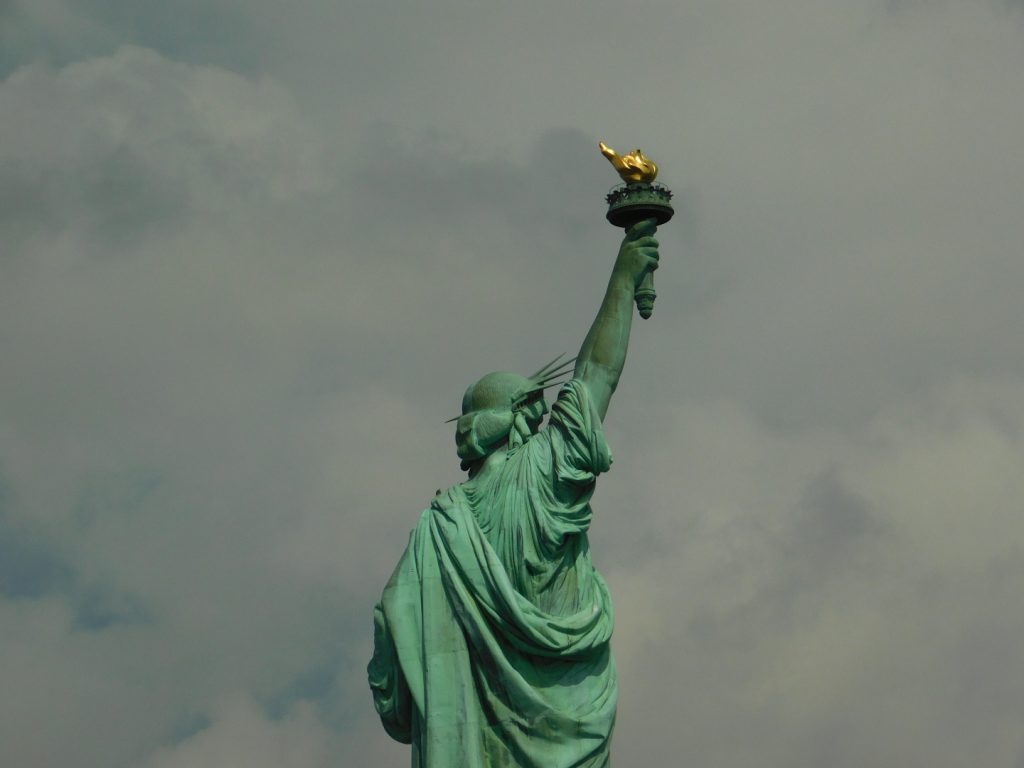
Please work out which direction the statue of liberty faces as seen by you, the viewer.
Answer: facing away from the viewer and to the right of the viewer
